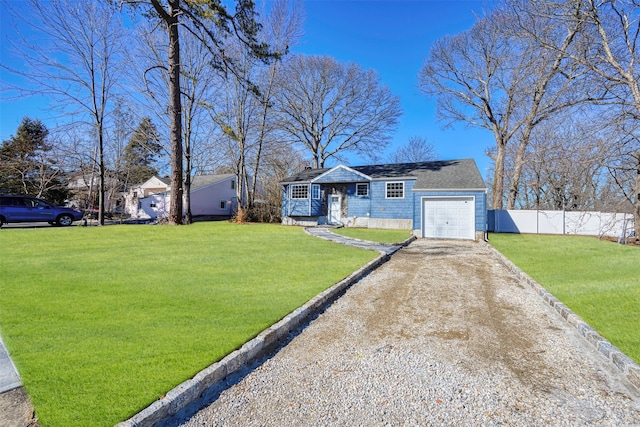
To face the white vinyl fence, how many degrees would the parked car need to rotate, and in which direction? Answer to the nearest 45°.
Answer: approximately 45° to its right

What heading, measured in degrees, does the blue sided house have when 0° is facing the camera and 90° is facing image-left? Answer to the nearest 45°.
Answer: approximately 0°

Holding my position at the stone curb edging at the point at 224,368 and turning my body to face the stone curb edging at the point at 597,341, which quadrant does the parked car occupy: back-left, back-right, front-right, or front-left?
back-left

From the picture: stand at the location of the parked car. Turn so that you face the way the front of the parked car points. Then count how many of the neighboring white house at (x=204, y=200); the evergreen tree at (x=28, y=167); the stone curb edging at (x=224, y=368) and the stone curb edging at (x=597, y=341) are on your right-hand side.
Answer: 2

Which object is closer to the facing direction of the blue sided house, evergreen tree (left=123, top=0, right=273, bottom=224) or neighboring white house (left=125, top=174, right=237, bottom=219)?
the evergreen tree

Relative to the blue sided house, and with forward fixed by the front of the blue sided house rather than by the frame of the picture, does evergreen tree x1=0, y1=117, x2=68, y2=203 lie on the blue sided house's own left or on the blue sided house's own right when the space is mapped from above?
on the blue sided house's own right

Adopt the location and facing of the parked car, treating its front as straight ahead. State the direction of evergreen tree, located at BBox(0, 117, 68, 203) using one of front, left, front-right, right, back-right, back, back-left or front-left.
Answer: left

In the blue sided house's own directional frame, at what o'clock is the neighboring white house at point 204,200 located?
The neighboring white house is roughly at 4 o'clock from the blue sided house.

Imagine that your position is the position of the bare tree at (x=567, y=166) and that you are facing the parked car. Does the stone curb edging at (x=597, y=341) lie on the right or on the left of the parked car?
left

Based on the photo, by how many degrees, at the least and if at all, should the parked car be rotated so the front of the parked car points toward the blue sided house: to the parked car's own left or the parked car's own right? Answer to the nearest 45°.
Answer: approximately 45° to the parked car's own right

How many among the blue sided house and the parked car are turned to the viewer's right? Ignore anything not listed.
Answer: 1

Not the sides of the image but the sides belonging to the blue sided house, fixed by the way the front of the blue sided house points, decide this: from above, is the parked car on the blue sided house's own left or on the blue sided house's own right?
on the blue sided house's own right

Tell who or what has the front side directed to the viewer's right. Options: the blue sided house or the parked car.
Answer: the parked car

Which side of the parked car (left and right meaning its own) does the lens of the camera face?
right

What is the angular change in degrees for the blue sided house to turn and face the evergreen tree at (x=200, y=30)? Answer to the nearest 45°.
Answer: approximately 45° to its right

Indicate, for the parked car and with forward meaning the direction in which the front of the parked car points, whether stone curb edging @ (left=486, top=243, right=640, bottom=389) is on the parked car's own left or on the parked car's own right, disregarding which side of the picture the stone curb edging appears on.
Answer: on the parked car's own right
